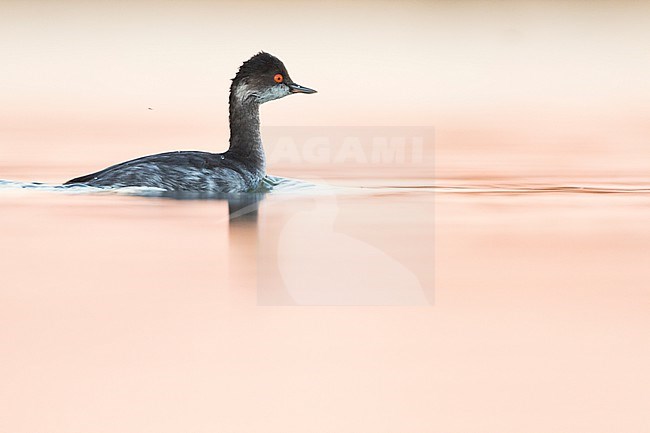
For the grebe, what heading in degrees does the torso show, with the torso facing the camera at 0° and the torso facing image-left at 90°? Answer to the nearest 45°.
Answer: approximately 270°
